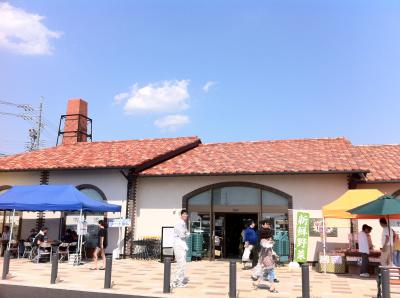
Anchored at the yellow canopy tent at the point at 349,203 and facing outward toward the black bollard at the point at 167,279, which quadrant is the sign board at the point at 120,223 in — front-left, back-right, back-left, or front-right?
front-right

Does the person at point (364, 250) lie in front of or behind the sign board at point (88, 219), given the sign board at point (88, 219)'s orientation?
in front

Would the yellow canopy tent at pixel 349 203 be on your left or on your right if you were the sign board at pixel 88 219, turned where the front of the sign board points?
on your left

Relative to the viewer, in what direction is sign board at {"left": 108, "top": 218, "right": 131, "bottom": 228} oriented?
toward the camera

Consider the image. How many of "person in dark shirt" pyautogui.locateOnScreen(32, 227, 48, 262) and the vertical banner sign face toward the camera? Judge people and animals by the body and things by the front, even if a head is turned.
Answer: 1

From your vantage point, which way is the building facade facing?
toward the camera

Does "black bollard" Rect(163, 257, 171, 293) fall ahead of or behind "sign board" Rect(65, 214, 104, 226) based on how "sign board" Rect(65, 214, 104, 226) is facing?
ahead

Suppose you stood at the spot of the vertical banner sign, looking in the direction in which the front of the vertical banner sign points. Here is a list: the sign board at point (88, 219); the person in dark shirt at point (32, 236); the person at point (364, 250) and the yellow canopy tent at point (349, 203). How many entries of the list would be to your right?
2
